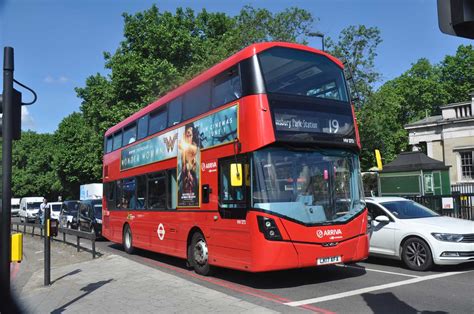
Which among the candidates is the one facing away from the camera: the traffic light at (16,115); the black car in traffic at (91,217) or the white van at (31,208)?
the traffic light

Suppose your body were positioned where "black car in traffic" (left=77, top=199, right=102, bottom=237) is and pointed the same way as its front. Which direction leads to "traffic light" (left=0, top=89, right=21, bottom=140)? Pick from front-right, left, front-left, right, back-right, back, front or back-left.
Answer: front-right

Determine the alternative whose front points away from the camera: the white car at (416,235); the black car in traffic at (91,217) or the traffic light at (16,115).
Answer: the traffic light

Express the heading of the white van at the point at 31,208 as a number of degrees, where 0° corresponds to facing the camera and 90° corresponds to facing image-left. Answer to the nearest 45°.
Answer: approximately 315°

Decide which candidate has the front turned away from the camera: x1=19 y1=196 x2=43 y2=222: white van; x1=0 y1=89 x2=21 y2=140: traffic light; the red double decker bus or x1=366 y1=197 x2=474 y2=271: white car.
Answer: the traffic light

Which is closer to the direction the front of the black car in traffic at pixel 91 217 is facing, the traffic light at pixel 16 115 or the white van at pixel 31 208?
the traffic light

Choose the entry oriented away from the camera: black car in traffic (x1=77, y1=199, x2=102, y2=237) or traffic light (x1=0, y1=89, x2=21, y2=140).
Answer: the traffic light

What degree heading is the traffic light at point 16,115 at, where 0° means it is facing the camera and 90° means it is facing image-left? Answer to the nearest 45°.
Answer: approximately 180°

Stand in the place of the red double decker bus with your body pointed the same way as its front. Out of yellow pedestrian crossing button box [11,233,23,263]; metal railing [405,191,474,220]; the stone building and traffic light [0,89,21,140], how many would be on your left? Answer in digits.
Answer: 2

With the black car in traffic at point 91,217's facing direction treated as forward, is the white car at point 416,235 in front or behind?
in front

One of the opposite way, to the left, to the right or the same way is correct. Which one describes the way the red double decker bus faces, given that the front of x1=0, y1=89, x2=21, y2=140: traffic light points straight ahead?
the opposite way

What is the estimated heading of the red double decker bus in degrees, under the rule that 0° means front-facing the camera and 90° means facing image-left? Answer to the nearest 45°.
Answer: approximately 315°
